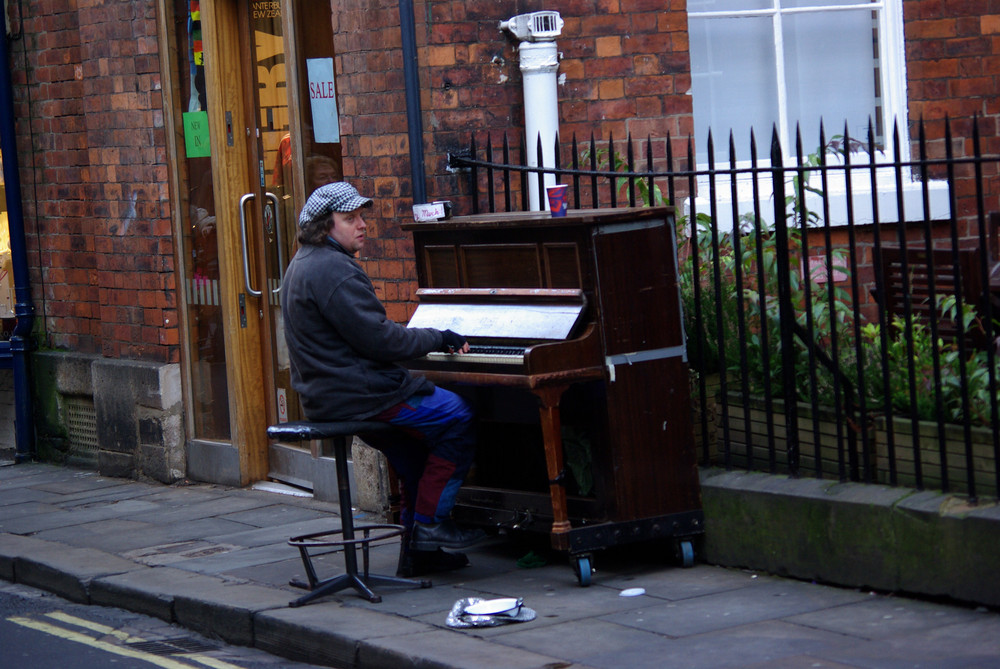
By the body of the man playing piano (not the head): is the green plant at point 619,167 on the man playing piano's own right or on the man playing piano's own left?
on the man playing piano's own left

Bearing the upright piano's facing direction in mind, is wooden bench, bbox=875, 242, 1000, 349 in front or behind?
behind

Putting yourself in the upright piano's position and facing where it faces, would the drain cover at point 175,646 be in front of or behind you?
in front

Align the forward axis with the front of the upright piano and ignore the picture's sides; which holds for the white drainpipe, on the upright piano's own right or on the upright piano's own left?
on the upright piano's own right

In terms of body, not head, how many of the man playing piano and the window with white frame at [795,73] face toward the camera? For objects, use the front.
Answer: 1

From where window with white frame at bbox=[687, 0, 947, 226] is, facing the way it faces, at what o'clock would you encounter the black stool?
The black stool is roughly at 1 o'clock from the window with white frame.

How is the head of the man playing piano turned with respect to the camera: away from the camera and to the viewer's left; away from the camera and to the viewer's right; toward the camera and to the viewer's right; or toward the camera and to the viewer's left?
toward the camera and to the viewer's right

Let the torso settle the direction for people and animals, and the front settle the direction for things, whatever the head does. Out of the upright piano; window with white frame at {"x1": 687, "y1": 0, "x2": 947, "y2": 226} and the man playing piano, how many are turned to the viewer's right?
1

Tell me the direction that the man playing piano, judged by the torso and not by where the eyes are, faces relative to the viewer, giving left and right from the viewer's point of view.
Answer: facing to the right of the viewer
